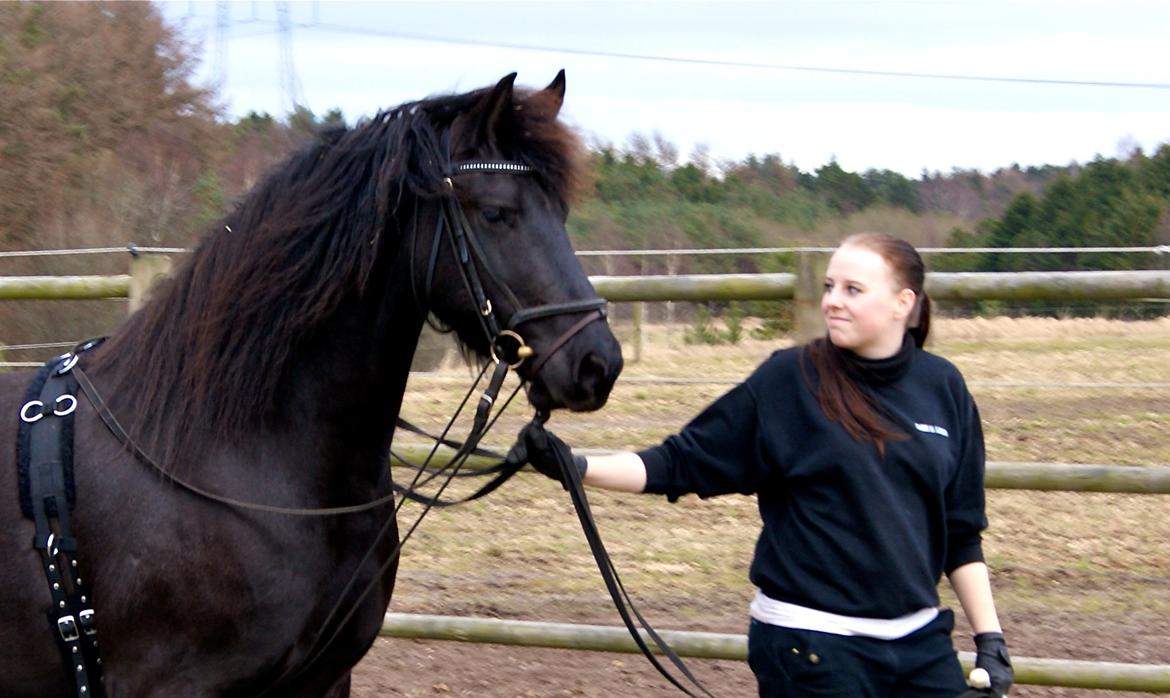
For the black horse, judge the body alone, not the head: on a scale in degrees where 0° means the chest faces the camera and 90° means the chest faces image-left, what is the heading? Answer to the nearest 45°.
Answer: approximately 270°

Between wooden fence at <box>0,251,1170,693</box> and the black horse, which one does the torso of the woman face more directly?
the black horse

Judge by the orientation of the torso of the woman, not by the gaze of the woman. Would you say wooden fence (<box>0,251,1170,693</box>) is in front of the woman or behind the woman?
behind

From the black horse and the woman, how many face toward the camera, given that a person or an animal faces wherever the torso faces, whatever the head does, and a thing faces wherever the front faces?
1

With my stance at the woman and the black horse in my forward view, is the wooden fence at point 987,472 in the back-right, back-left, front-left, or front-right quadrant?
back-right

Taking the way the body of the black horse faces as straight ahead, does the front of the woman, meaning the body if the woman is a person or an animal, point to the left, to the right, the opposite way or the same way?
to the right

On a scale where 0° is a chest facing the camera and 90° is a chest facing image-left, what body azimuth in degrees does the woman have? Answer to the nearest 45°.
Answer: approximately 0°

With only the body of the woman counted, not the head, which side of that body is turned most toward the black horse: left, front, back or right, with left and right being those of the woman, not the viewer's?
right
